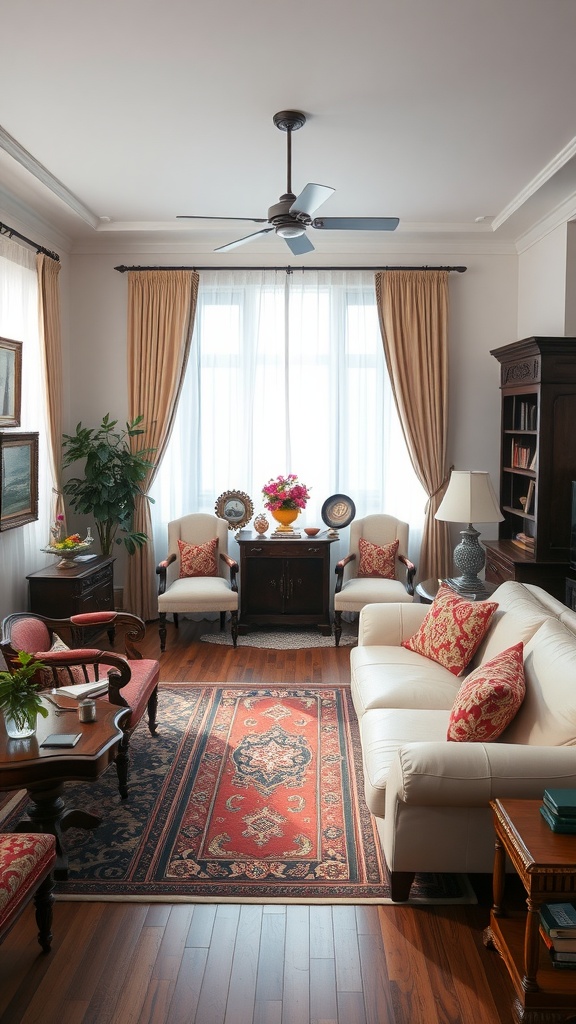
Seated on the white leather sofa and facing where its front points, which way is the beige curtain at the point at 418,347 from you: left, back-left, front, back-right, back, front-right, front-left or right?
right

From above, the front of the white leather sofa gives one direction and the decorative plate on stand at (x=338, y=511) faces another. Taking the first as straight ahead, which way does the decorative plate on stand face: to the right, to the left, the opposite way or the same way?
to the left

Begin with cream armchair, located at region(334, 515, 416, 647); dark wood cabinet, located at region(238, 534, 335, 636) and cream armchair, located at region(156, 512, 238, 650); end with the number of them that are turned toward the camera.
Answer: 3

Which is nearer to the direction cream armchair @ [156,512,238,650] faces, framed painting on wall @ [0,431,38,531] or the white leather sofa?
the white leather sofa

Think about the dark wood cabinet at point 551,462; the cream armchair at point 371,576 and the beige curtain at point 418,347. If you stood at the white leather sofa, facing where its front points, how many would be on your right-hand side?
3

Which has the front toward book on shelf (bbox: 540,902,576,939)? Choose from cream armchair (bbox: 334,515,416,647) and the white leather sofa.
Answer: the cream armchair

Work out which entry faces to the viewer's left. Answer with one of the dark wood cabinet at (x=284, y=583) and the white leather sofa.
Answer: the white leather sofa

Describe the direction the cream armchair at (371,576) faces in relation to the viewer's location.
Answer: facing the viewer

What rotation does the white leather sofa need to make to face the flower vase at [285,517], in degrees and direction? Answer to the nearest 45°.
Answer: approximately 90° to its right

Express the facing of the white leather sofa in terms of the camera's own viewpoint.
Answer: facing to the left of the viewer

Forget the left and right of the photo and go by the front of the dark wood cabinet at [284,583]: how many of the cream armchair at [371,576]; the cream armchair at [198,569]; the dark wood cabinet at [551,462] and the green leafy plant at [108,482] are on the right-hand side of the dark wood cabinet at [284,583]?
2
